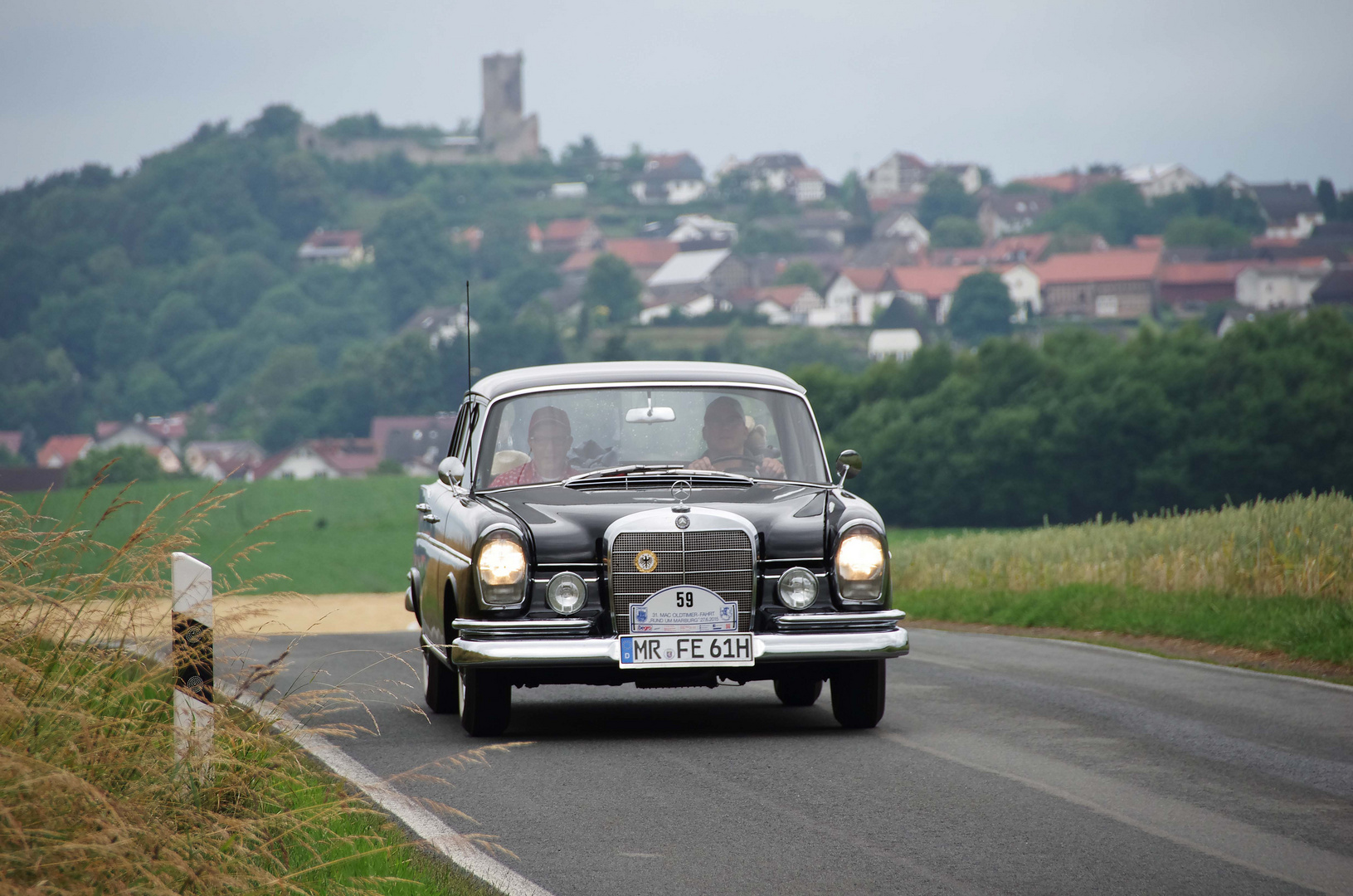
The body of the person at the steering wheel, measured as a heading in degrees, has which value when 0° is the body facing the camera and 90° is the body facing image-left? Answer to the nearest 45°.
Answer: approximately 0°

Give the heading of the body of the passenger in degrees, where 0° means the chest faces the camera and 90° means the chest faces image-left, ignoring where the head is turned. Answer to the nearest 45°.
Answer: approximately 0°

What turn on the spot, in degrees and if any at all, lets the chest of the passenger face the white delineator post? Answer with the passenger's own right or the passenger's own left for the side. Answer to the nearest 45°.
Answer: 0° — they already face it

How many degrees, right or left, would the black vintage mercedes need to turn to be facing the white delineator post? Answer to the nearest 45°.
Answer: approximately 45° to its right
